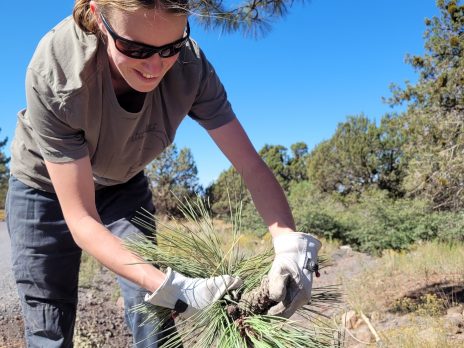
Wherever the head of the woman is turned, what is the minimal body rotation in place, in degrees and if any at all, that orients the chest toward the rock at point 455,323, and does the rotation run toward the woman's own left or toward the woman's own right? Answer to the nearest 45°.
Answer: approximately 90° to the woman's own left

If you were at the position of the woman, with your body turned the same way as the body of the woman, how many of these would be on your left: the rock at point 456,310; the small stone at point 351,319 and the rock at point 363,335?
3

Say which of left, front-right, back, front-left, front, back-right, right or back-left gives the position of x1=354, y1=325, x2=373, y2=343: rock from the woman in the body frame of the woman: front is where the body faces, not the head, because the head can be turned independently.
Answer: left

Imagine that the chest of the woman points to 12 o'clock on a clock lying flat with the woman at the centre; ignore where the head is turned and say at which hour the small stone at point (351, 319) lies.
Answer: The small stone is roughly at 9 o'clock from the woman.

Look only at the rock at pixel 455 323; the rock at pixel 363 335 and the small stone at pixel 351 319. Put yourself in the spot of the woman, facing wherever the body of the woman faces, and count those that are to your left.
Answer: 3

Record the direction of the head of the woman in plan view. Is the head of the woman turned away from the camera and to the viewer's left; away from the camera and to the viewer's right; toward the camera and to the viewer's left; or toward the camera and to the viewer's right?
toward the camera and to the viewer's right

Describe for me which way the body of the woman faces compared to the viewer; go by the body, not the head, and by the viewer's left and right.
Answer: facing the viewer and to the right of the viewer

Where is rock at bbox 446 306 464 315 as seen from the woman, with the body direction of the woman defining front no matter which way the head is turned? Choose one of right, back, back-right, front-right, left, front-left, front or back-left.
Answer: left
